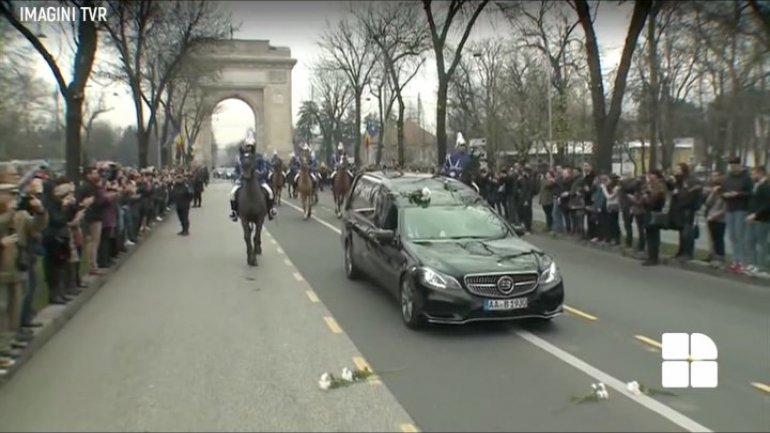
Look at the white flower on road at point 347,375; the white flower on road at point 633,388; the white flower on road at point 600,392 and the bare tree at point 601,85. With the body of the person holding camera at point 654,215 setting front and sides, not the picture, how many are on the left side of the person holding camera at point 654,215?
3

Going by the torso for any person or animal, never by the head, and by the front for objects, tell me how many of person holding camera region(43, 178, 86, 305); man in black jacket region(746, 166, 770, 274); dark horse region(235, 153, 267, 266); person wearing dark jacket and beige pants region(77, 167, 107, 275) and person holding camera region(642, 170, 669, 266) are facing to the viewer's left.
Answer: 2

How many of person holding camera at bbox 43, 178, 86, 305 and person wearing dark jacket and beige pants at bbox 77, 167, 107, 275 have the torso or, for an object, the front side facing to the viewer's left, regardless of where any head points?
0

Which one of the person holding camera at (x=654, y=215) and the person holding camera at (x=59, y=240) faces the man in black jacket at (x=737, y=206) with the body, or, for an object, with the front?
the person holding camera at (x=59, y=240)

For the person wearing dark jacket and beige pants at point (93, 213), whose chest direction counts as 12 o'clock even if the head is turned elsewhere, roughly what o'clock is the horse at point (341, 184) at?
The horse is roughly at 10 o'clock from the person wearing dark jacket and beige pants.

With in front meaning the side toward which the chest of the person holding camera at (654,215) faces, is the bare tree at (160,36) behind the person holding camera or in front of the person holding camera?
in front

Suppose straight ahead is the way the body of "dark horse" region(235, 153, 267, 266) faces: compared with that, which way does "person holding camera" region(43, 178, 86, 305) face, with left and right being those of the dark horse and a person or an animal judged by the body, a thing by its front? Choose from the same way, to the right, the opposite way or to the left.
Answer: to the left

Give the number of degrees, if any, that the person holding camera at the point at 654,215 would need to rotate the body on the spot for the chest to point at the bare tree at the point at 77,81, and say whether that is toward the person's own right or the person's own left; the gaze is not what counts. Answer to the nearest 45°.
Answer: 0° — they already face it

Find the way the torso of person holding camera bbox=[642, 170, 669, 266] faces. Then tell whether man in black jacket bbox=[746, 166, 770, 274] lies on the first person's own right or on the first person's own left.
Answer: on the first person's own left

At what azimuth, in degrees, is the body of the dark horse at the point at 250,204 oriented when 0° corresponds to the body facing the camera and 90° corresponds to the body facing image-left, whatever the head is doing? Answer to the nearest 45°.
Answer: approximately 0°

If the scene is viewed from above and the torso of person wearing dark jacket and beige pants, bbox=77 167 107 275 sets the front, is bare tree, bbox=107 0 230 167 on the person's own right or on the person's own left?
on the person's own left

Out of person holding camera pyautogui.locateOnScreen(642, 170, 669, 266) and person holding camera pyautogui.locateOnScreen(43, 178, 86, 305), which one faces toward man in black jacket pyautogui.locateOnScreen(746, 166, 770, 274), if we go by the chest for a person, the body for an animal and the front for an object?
person holding camera pyautogui.locateOnScreen(43, 178, 86, 305)

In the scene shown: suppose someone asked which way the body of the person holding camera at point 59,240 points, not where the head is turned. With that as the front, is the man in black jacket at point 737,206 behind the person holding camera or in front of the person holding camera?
in front

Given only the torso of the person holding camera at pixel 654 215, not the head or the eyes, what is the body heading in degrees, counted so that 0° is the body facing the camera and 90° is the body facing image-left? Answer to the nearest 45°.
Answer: approximately 90°

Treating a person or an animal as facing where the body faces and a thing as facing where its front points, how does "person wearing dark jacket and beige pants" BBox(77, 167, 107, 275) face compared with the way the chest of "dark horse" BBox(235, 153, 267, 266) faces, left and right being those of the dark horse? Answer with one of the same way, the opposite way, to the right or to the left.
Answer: to the left

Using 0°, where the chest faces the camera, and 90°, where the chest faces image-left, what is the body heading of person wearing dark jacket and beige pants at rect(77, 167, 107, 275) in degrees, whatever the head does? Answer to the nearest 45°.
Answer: approximately 270°

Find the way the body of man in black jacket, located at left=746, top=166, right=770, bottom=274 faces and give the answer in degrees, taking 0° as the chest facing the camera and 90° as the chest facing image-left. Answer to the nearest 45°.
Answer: approximately 90°
